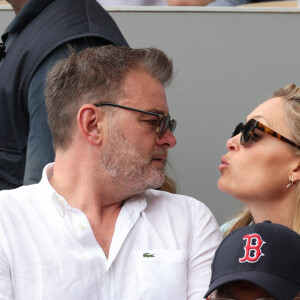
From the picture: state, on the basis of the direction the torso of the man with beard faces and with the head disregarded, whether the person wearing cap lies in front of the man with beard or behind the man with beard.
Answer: in front

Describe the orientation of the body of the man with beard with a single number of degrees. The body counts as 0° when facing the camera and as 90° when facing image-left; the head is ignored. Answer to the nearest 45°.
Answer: approximately 0°

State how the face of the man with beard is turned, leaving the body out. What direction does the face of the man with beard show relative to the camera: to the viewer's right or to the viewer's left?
to the viewer's right

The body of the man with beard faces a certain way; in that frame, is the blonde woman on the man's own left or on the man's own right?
on the man's own left

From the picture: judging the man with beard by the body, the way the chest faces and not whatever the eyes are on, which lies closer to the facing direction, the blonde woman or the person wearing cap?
the person wearing cap

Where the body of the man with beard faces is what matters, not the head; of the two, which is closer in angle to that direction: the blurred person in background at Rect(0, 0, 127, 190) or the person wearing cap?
the person wearing cap

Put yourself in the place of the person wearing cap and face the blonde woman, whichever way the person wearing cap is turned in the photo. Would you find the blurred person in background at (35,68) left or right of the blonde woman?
left

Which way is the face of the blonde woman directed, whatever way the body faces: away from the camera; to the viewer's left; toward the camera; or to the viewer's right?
to the viewer's left

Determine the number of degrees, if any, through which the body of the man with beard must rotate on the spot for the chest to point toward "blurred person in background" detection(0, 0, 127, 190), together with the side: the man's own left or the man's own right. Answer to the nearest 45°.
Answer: approximately 135° to the man's own right
